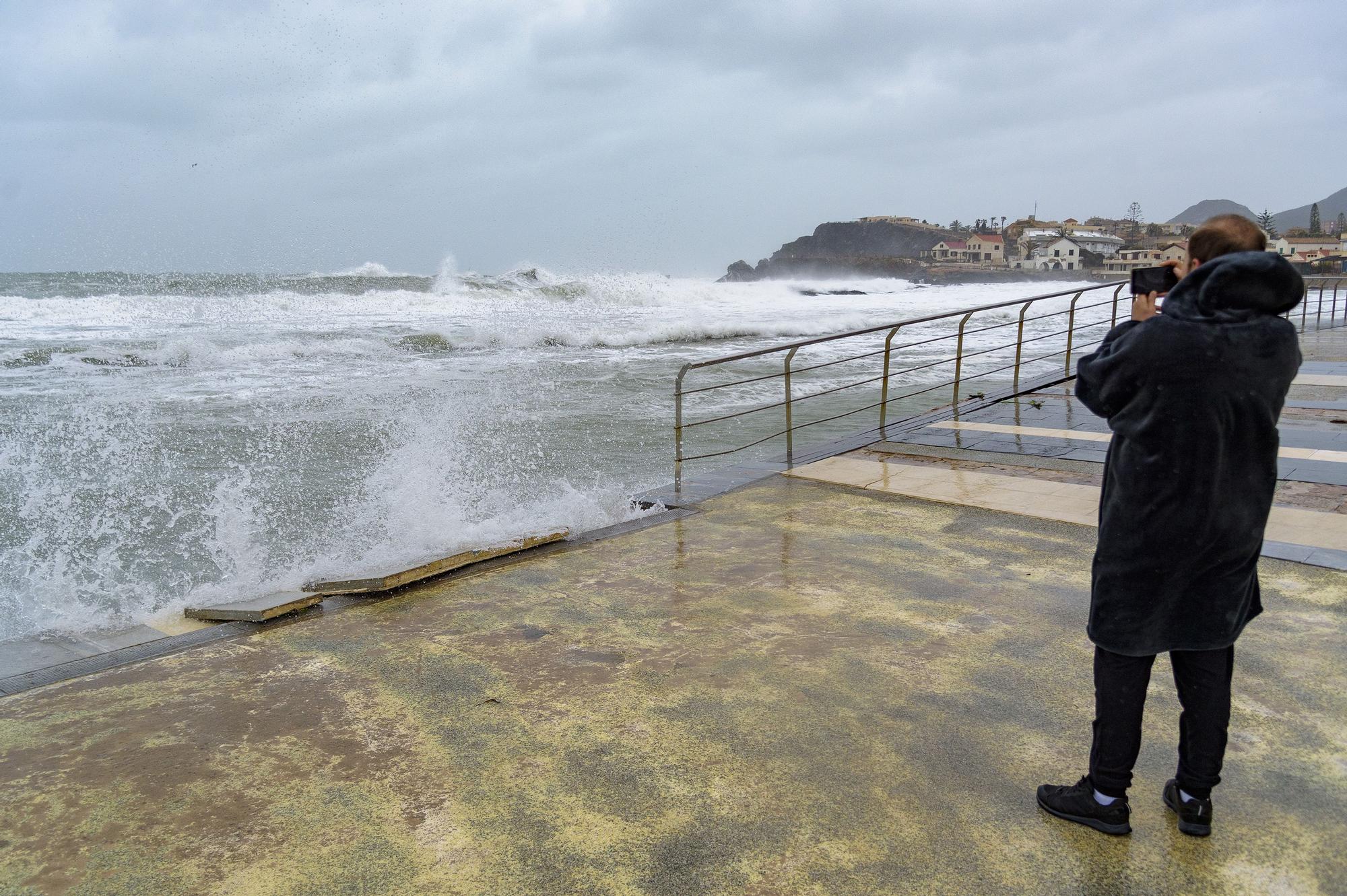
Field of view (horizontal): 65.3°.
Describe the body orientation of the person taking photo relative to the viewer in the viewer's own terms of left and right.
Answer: facing away from the viewer and to the left of the viewer

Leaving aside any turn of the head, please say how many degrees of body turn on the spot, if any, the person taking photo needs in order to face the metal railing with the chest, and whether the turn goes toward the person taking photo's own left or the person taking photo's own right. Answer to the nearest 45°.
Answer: approximately 45° to the person taking photo's own right

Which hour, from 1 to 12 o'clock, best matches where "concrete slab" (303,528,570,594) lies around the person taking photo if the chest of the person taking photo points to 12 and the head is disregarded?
The concrete slab is roughly at 11 o'clock from the person taking photo.
